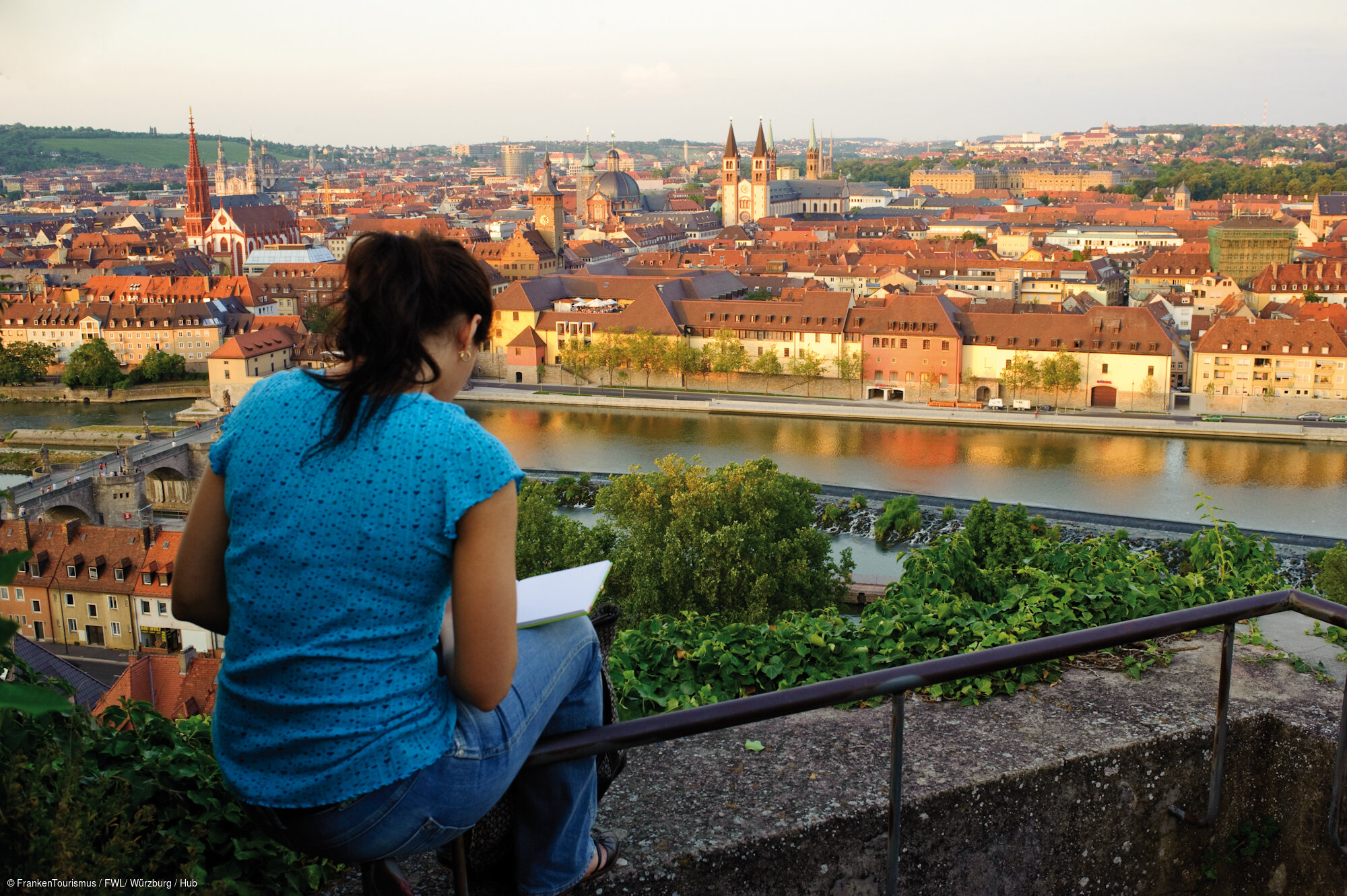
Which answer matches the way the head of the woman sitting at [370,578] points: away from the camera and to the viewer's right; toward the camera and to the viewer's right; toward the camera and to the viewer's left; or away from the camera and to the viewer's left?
away from the camera and to the viewer's right

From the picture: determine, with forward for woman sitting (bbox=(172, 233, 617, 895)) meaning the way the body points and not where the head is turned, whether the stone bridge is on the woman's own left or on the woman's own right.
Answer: on the woman's own left

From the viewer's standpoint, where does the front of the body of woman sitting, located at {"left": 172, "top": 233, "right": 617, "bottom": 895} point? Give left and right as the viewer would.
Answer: facing away from the viewer and to the right of the viewer

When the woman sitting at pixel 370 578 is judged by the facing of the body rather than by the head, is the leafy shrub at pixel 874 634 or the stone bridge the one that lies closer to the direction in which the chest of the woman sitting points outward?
the leafy shrub

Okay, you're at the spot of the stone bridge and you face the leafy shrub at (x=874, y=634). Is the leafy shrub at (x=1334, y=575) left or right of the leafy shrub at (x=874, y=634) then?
left

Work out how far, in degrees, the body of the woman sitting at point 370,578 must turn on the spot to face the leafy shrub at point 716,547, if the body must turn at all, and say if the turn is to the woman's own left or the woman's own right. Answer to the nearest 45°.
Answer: approximately 45° to the woman's own left

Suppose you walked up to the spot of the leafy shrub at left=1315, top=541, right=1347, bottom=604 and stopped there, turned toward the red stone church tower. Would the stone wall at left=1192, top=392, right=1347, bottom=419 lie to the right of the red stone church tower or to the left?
right
